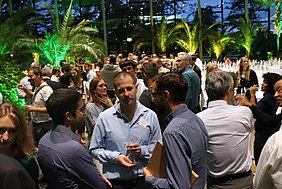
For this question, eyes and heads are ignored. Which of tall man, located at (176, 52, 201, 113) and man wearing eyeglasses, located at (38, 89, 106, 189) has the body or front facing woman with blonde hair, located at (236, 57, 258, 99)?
the man wearing eyeglasses

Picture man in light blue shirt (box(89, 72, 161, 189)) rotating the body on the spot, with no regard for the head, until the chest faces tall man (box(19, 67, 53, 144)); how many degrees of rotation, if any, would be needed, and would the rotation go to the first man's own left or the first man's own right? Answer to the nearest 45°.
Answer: approximately 135° to the first man's own right

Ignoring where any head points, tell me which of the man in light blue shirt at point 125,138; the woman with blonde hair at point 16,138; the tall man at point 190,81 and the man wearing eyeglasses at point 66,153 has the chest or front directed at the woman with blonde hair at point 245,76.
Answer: the man wearing eyeglasses

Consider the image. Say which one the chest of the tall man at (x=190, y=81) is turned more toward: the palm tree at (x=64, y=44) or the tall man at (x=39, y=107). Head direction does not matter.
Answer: the tall man

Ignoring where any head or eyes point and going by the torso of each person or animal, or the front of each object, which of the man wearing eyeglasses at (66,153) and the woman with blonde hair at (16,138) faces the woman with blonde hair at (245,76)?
the man wearing eyeglasses

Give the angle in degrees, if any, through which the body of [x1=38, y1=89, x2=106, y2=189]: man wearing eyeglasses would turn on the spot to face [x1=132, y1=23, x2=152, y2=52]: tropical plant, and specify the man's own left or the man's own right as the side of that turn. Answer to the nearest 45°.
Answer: approximately 45° to the man's own left

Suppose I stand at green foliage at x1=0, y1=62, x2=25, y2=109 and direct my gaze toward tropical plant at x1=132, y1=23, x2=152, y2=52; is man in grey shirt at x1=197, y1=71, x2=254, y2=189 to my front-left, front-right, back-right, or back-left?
back-right

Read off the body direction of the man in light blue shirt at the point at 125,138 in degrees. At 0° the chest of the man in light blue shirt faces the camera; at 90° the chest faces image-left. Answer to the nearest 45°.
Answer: approximately 0°

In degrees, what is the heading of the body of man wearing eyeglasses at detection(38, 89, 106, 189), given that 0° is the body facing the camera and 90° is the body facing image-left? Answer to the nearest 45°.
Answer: approximately 225°

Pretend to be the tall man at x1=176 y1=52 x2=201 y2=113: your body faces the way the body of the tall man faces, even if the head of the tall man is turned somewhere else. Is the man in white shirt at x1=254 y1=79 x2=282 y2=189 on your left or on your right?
on your left

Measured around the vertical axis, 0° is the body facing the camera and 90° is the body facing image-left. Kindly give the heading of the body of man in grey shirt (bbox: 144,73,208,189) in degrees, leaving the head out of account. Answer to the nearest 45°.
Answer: approximately 135°
